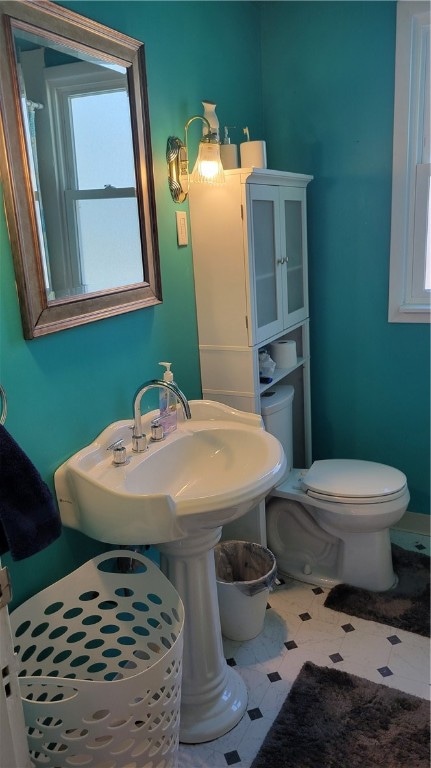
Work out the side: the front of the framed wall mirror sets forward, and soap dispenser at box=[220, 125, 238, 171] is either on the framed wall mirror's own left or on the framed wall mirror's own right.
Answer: on the framed wall mirror's own left

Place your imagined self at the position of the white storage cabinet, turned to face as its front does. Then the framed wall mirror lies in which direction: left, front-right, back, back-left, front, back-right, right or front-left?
right

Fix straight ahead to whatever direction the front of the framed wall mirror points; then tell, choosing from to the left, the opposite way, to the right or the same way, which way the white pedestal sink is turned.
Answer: the same way

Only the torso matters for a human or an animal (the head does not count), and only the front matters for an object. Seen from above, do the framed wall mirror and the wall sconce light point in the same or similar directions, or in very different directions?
same or similar directions

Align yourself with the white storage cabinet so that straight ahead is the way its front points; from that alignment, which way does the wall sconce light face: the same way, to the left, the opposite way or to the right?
the same way

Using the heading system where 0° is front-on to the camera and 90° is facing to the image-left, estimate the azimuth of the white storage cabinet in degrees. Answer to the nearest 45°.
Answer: approximately 315°

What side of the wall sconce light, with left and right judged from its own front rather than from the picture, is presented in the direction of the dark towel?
right

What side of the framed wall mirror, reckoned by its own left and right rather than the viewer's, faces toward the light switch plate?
left

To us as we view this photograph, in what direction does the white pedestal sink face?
facing the viewer and to the right of the viewer

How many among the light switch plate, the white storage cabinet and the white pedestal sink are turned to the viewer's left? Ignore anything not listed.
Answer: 0

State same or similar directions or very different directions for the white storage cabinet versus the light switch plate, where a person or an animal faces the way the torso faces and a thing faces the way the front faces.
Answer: same or similar directions

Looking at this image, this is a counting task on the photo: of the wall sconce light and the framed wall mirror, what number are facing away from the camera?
0

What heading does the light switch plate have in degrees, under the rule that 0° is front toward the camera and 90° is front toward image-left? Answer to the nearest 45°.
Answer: approximately 315°

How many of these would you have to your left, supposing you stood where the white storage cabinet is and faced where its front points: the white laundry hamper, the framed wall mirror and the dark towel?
0

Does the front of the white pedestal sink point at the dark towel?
no

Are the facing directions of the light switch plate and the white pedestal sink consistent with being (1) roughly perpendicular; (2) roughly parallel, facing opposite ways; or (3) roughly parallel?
roughly parallel
